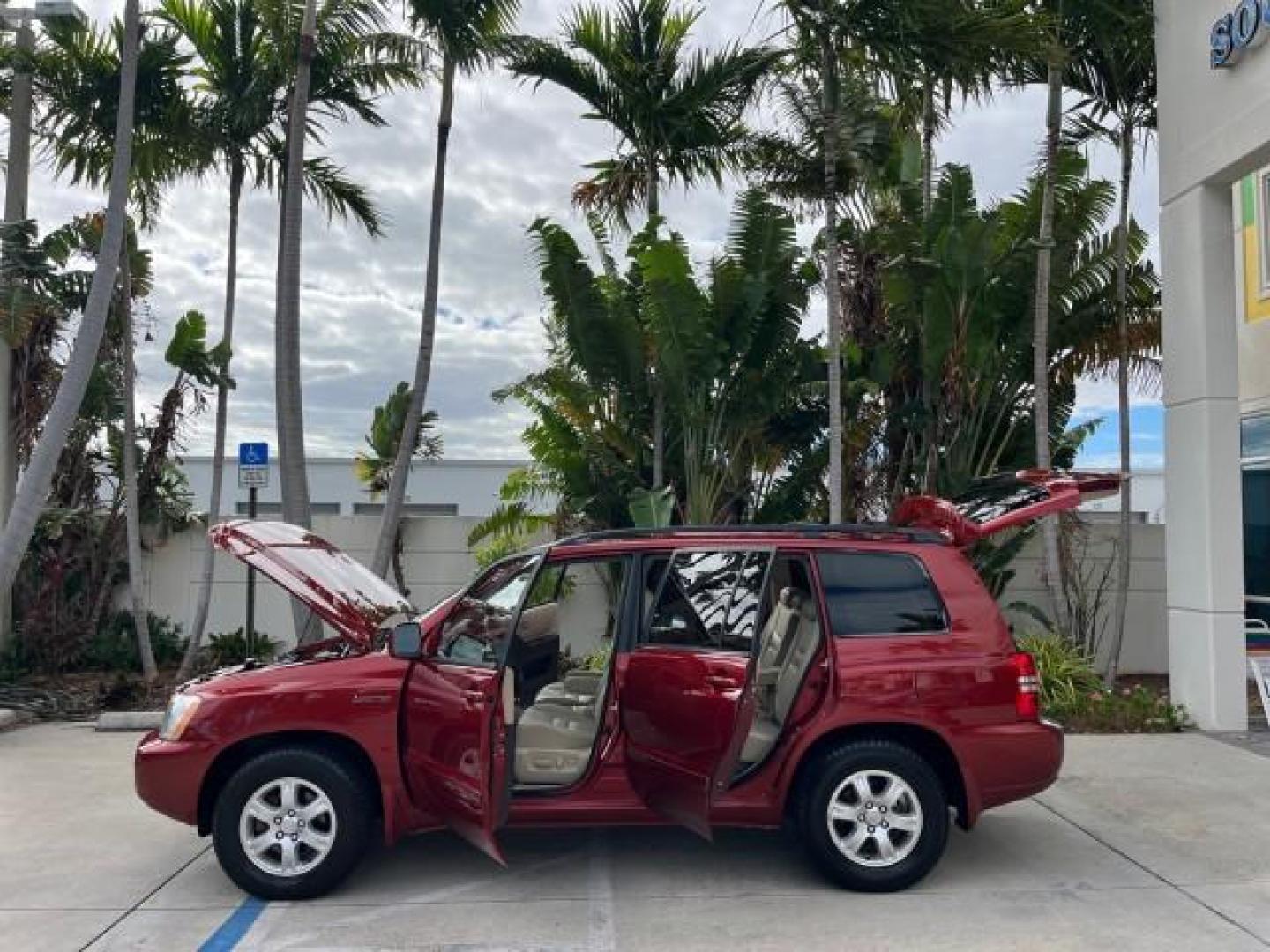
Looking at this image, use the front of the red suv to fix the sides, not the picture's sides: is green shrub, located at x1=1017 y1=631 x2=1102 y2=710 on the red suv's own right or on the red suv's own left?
on the red suv's own right

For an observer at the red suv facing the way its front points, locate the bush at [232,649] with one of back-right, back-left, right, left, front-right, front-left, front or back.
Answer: front-right

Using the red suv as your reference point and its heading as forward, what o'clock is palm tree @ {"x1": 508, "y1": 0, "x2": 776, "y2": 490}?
The palm tree is roughly at 3 o'clock from the red suv.

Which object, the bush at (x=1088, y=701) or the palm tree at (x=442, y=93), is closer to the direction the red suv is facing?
the palm tree

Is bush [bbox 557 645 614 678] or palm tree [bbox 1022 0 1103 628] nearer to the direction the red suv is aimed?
the bush

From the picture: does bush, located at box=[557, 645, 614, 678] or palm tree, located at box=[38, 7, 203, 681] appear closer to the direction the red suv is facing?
the palm tree

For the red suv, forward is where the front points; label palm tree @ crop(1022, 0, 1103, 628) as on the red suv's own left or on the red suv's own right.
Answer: on the red suv's own right

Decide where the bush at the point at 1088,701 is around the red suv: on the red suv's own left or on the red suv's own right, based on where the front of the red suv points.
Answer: on the red suv's own right

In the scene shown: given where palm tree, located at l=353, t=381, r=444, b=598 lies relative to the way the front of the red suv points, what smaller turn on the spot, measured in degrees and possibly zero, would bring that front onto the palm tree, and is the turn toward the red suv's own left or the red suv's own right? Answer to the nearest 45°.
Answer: approximately 90° to the red suv's own right

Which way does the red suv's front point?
to the viewer's left

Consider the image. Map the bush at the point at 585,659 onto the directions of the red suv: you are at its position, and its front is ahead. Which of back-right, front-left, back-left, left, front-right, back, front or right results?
right

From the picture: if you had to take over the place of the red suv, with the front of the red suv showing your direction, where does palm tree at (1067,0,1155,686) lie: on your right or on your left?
on your right

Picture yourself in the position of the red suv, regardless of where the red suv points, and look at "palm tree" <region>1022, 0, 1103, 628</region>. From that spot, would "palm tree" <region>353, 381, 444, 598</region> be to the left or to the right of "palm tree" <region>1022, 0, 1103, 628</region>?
left
